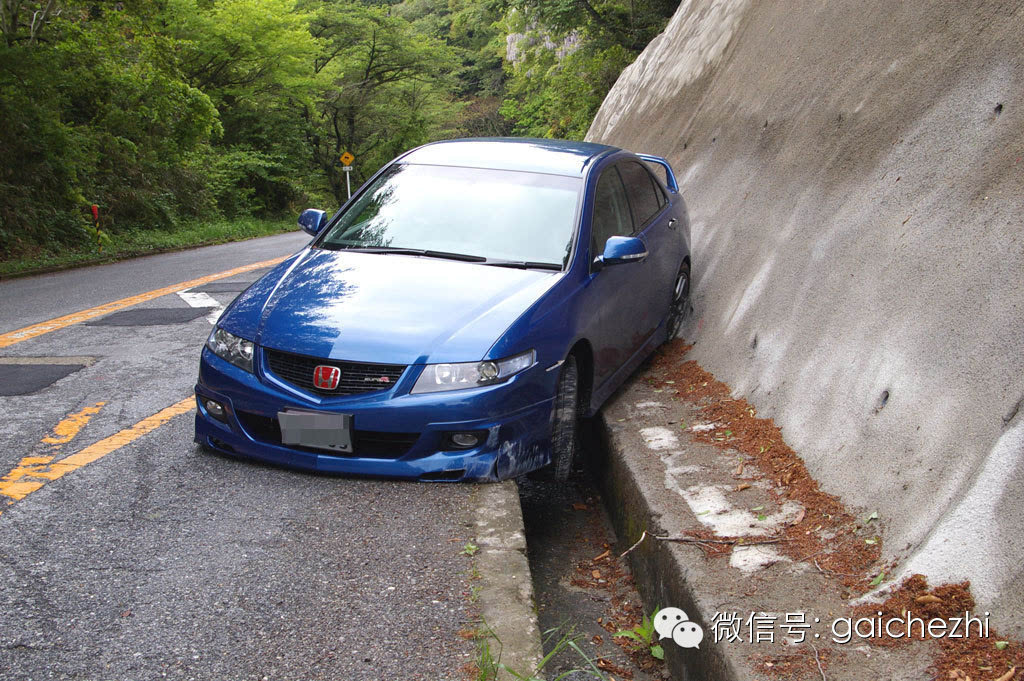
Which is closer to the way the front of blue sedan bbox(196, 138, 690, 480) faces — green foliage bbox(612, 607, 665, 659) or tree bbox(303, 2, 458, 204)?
the green foliage

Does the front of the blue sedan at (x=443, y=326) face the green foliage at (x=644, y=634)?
no

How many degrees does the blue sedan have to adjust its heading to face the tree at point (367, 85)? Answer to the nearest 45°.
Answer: approximately 135° to its right

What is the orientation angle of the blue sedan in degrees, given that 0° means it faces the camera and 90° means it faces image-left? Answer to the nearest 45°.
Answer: approximately 45°
